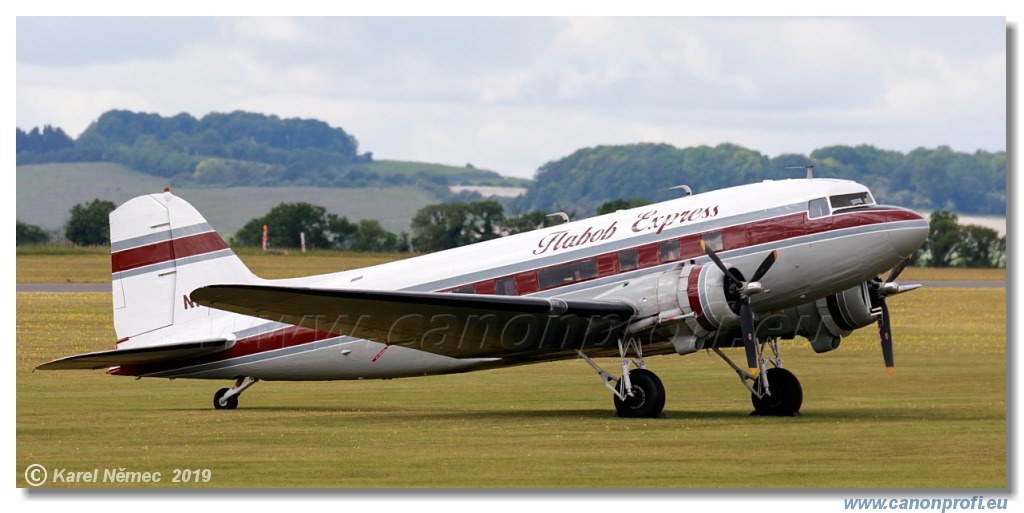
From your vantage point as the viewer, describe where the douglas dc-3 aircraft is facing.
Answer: facing the viewer and to the right of the viewer
